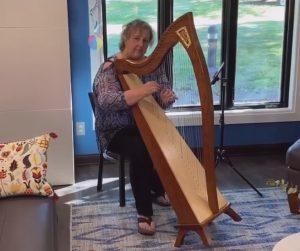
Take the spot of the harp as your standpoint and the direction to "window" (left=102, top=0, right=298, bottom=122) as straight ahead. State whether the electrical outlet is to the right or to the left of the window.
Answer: left

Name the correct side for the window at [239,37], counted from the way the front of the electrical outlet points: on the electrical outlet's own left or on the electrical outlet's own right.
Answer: on the electrical outlet's own left

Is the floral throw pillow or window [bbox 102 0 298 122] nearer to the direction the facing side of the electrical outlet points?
the floral throw pillow

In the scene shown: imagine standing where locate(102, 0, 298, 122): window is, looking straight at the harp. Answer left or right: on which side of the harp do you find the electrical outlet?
right

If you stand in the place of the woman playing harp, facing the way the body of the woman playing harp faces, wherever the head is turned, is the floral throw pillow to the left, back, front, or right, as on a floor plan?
right

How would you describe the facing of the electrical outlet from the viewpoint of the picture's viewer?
facing the viewer

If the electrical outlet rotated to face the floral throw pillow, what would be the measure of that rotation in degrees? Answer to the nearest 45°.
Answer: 0° — it already faces it

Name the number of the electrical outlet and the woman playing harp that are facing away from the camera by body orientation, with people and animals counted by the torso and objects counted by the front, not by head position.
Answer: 0

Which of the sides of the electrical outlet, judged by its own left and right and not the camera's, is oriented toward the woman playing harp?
front

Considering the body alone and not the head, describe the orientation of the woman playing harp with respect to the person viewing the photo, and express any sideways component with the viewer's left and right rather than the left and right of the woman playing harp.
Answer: facing the viewer and to the right of the viewer

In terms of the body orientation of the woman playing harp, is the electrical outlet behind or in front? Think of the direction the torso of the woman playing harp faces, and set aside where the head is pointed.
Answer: behind
